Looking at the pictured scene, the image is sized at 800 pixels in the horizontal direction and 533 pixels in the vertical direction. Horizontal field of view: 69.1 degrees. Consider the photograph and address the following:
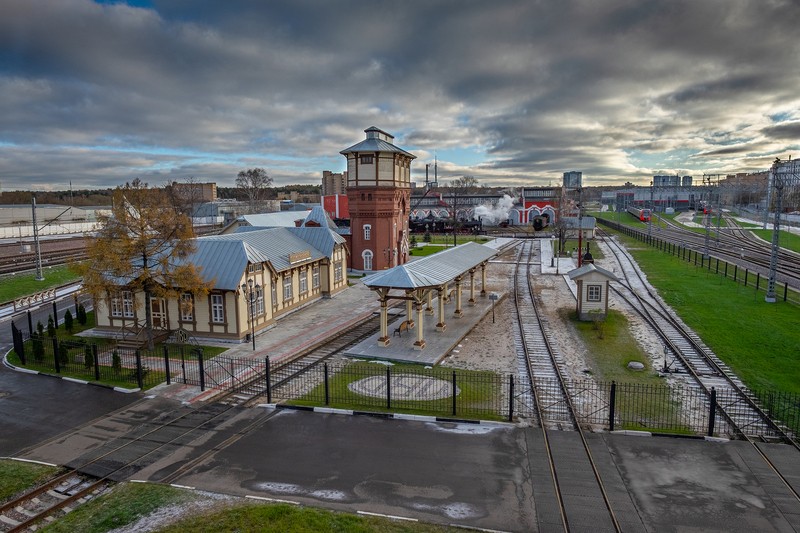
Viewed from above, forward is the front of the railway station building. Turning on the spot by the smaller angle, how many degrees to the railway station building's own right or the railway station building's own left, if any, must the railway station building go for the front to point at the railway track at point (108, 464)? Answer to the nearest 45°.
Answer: approximately 45° to the railway station building's own right

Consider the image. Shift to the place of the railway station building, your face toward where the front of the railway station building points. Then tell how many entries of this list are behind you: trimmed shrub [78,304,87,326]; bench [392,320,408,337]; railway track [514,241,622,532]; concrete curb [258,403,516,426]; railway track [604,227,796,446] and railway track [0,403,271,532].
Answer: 1

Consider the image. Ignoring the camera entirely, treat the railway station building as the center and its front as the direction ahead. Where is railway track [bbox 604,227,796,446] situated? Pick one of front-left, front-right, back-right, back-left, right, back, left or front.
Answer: front

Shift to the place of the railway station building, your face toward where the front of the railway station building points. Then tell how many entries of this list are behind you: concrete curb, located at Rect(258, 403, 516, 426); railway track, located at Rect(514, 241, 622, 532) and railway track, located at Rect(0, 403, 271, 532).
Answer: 0

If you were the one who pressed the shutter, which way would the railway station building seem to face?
facing the viewer and to the right of the viewer

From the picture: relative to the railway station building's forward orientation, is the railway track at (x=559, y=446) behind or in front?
in front

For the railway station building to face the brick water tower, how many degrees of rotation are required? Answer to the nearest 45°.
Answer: approximately 90° to its left

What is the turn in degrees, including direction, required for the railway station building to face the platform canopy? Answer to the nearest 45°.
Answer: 0° — it already faces it

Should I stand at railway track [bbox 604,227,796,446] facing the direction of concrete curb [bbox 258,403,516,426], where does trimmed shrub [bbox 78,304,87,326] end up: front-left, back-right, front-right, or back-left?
front-right

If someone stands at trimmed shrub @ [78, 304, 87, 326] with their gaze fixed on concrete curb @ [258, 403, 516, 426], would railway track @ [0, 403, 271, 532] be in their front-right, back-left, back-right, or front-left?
front-right

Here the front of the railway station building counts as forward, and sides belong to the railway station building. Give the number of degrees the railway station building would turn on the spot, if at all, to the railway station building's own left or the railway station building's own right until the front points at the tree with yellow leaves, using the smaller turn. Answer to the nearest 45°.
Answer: approximately 90° to the railway station building's own right

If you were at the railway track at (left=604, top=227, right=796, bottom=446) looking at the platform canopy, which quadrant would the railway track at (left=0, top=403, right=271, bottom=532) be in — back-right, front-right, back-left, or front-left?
front-left

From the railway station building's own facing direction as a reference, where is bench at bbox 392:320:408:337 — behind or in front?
in front

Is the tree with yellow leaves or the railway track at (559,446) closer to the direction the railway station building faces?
the railway track

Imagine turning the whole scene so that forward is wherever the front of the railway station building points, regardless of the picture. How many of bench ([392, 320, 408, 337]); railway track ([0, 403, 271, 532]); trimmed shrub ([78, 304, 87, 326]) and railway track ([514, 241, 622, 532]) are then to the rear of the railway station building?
1
